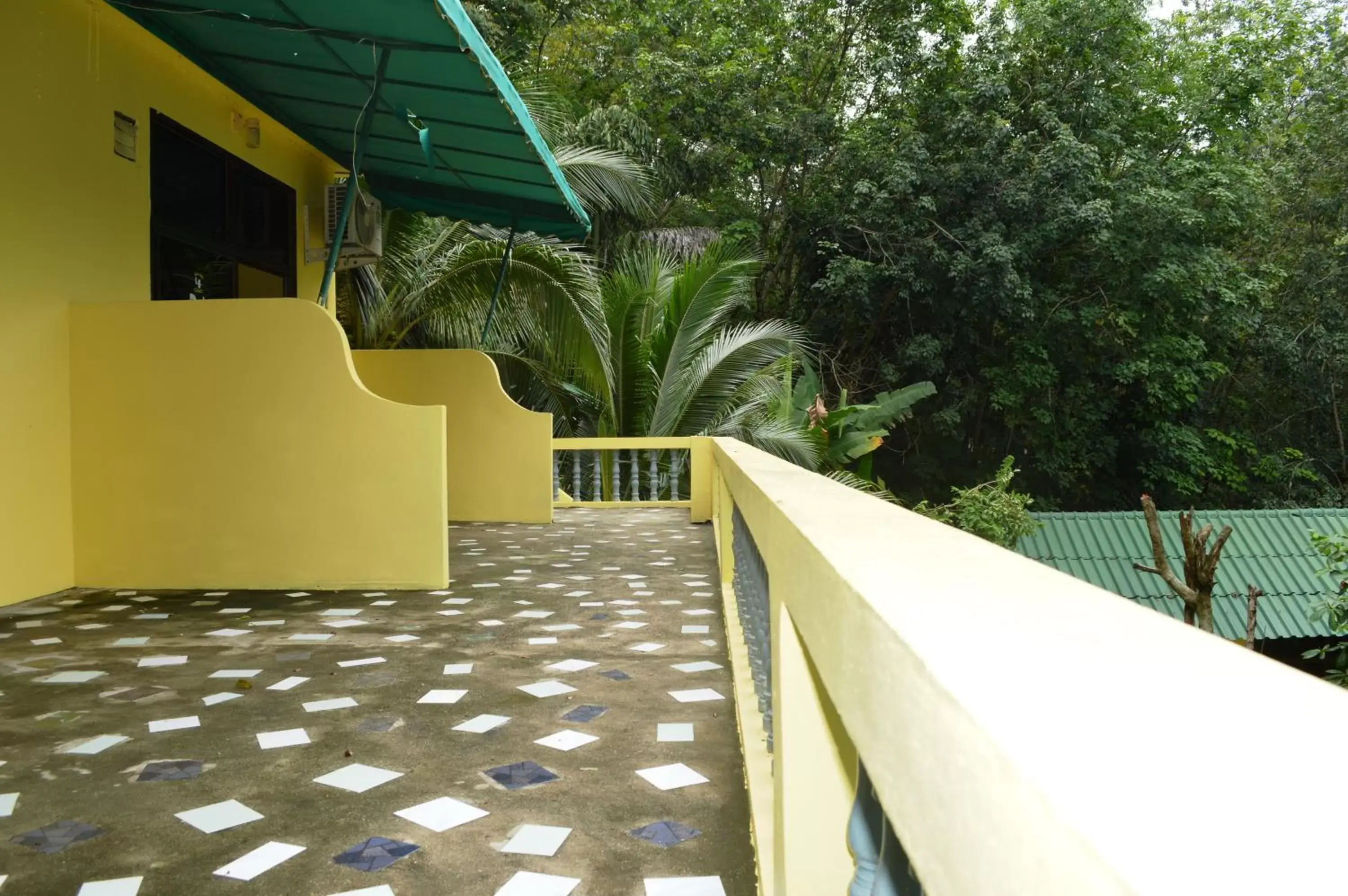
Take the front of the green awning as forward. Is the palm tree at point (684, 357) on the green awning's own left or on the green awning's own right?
on the green awning's own left

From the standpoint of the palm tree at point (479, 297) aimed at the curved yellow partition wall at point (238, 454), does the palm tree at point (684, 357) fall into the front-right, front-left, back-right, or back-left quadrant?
back-left

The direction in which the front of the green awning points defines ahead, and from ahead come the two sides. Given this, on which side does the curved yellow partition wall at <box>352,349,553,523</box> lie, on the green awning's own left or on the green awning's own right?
on the green awning's own left

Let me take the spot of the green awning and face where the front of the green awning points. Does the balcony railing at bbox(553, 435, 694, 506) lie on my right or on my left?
on my left

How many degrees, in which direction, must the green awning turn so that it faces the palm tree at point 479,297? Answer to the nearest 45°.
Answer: approximately 90° to its left

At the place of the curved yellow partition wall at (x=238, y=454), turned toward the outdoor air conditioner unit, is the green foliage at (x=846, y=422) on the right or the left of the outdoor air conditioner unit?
right

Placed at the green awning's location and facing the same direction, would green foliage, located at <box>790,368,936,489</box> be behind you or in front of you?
in front

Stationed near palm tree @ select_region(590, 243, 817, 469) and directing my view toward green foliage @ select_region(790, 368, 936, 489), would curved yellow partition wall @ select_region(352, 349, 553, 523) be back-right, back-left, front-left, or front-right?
back-right

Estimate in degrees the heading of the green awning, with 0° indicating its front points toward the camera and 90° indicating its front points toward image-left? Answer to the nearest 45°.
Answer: approximately 270°
